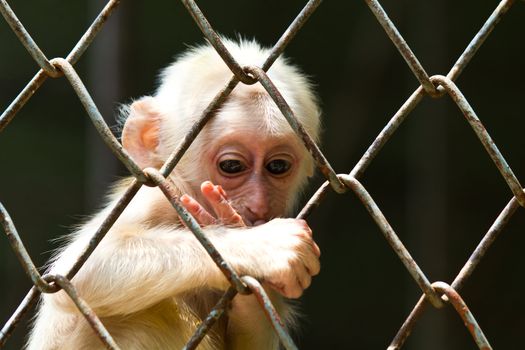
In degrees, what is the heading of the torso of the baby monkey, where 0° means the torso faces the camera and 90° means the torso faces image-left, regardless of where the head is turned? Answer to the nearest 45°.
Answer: approximately 315°
